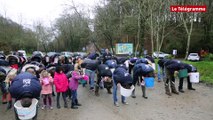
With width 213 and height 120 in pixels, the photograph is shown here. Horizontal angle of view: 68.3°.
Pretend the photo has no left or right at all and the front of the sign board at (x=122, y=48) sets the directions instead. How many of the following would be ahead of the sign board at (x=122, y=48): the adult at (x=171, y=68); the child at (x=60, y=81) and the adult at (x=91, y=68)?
3

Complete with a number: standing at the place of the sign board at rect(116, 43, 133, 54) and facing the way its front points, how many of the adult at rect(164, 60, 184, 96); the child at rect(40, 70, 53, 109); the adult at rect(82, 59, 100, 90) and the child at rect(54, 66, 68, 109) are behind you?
0

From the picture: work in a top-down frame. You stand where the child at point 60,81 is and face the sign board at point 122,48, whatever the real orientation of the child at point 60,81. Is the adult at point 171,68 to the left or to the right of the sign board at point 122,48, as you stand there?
right

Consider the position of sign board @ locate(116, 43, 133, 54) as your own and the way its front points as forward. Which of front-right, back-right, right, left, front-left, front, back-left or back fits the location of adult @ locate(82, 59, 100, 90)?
front

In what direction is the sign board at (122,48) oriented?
toward the camera

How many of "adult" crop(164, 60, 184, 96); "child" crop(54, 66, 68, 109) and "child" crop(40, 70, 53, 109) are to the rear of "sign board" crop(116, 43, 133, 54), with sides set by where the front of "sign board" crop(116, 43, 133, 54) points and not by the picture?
0

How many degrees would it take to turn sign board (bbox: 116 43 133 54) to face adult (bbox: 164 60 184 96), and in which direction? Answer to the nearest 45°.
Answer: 0° — it already faces them

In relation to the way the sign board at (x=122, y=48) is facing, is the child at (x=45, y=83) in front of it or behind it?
in front
